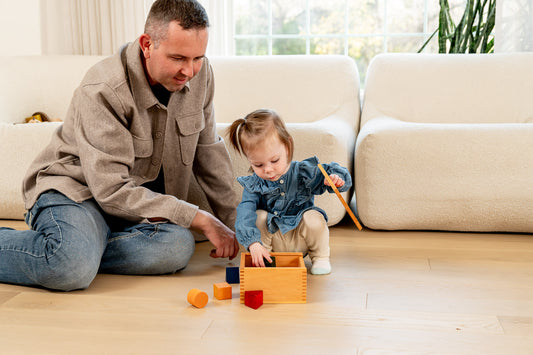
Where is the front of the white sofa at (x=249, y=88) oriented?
toward the camera

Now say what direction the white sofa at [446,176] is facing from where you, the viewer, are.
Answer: facing the viewer

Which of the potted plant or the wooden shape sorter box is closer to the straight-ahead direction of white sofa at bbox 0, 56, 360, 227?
the wooden shape sorter box

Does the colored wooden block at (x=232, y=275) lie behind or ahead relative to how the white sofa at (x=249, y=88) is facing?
ahead

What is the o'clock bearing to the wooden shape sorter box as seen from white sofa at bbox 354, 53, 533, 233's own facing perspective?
The wooden shape sorter box is roughly at 1 o'clock from the white sofa.

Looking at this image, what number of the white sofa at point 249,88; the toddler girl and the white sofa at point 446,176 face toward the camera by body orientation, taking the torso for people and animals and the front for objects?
3

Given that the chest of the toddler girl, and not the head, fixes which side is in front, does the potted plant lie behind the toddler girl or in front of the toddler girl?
behind

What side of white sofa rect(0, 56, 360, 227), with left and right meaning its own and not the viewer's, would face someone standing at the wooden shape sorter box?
front

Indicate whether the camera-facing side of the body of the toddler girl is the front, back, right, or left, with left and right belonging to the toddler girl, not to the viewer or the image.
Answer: front

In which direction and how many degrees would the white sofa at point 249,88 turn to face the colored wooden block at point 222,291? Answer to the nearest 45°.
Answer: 0° — it already faces it

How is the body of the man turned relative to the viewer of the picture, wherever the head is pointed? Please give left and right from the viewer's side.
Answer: facing the viewer and to the right of the viewer
